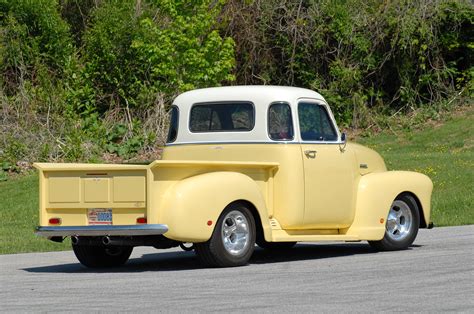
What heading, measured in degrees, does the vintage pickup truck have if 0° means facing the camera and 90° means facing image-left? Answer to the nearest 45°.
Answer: approximately 225°

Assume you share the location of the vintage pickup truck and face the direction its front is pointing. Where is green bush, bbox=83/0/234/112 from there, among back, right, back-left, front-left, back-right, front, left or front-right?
front-left
